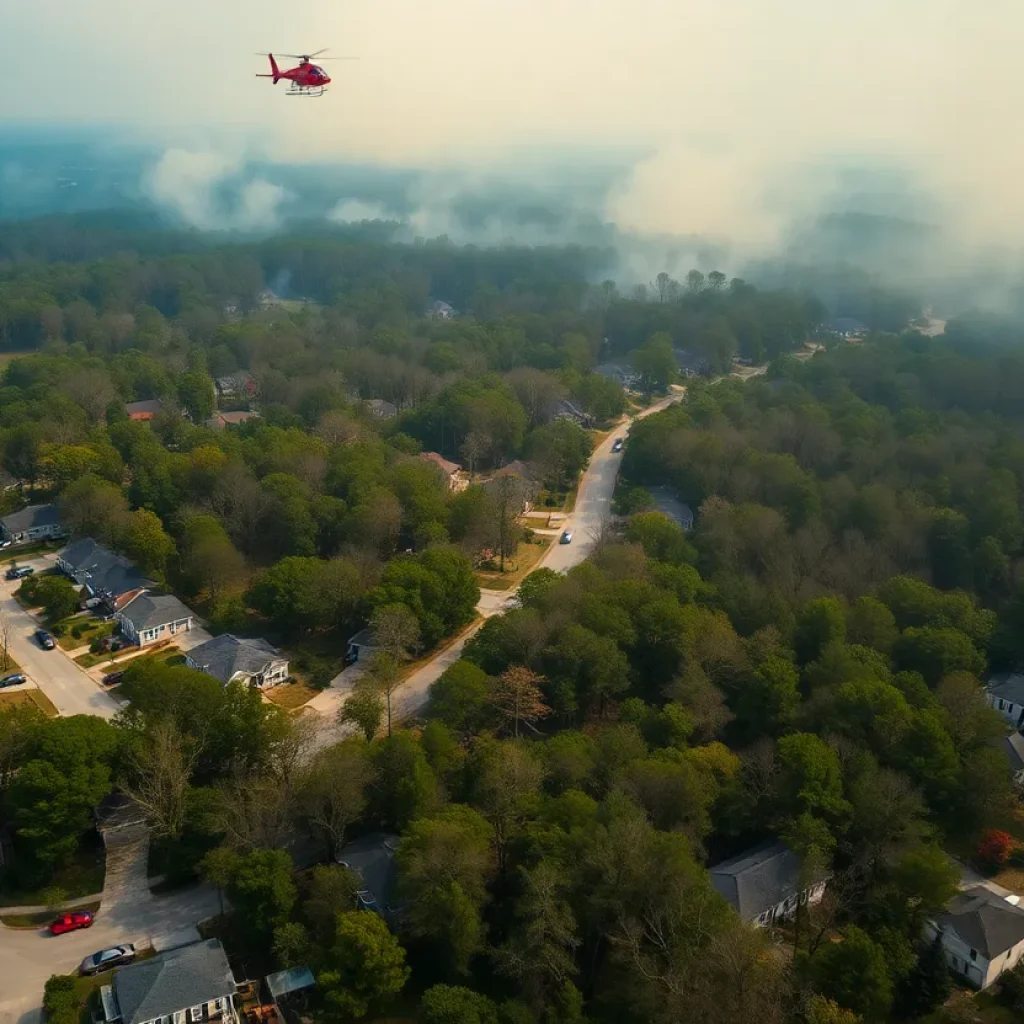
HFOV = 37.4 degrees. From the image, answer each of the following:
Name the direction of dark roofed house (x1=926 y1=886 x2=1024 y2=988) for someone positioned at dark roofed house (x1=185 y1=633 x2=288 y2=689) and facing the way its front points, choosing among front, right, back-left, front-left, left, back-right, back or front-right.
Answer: front

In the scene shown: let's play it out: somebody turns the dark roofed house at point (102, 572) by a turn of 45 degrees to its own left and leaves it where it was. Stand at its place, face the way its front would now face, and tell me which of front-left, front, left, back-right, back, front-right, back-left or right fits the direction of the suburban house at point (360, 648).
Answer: front-left

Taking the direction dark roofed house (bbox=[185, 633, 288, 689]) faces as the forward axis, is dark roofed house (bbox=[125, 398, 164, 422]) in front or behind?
behind

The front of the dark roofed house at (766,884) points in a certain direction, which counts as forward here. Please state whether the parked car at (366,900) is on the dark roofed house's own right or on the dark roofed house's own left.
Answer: on the dark roofed house's own right

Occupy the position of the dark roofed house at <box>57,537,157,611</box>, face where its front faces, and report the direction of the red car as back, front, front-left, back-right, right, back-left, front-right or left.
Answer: front-left

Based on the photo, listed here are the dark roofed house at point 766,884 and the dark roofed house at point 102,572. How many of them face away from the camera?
0

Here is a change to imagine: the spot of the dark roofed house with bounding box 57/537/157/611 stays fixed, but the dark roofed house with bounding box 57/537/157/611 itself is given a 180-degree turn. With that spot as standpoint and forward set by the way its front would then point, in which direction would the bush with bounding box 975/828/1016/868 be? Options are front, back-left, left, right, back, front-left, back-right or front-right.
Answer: right

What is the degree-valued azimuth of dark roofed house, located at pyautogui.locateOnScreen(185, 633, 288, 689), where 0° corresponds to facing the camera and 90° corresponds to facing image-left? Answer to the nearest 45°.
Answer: approximately 315°

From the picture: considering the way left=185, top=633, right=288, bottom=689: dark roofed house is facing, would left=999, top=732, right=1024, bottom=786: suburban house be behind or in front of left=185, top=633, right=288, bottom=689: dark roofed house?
in front

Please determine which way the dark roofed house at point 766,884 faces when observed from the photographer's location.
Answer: facing the viewer and to the right of the viewer

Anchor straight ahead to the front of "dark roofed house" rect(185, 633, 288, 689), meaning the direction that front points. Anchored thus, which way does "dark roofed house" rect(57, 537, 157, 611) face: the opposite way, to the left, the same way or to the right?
to the right

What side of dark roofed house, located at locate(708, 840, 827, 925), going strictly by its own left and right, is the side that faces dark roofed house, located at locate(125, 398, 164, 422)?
back

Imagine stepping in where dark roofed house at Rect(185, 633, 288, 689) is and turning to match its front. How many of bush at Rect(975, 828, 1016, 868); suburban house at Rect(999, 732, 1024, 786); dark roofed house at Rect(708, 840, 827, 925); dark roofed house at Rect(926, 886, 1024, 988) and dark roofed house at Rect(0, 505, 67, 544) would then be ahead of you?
4
